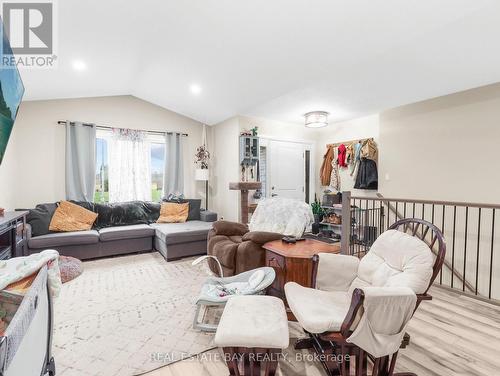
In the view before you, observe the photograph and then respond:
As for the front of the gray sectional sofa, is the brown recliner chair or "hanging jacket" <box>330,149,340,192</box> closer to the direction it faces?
the brown recliner chair

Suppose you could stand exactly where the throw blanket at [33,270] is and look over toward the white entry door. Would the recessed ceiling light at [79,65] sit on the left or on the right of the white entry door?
left

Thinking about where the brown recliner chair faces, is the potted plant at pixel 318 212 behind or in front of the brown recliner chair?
behind

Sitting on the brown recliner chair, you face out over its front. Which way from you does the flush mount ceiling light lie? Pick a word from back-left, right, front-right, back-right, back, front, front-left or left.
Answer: back

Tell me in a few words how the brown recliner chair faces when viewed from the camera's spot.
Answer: facing the viewer and to the left of the viewer

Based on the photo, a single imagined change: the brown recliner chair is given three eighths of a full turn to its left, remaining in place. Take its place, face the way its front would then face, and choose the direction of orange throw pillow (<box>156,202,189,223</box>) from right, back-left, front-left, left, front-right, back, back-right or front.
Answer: back-left

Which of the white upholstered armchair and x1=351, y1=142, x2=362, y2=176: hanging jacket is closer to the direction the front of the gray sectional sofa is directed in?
the white upholstered armchair

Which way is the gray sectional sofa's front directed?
toward the camera

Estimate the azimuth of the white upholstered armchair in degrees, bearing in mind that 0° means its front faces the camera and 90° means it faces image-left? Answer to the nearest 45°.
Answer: approximately 45°

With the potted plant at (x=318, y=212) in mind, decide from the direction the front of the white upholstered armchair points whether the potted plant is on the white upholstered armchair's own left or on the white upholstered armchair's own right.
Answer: on the white upholstered armchair's own right

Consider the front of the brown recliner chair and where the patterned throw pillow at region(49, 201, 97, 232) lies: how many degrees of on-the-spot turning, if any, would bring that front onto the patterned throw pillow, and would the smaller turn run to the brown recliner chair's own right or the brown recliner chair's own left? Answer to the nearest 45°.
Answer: approximately 90° to the brown recliner chair's own right

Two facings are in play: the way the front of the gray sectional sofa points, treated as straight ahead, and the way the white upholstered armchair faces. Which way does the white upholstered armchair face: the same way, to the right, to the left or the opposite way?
to the right

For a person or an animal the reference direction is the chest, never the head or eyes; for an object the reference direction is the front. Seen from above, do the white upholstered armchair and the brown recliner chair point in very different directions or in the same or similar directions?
same or similar directions

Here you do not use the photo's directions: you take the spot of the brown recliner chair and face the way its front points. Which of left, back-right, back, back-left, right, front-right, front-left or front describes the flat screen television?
front-right

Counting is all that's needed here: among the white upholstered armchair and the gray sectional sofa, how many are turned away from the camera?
0

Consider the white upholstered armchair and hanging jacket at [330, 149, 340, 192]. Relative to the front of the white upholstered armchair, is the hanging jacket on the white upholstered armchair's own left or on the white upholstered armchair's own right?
on the white upholstered armchair's own right

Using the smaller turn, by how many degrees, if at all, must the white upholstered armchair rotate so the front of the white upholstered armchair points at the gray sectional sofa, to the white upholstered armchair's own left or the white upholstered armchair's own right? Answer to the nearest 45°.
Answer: approximately 45° to the white upholstered armchair's own right
